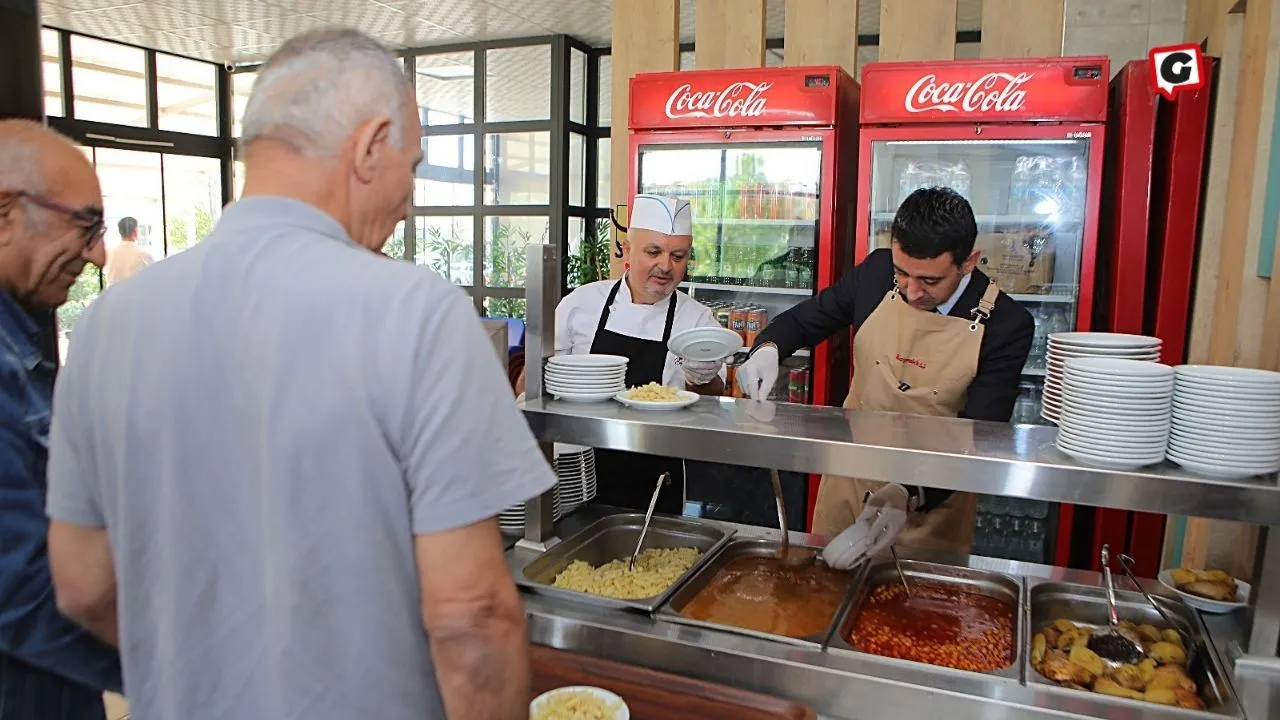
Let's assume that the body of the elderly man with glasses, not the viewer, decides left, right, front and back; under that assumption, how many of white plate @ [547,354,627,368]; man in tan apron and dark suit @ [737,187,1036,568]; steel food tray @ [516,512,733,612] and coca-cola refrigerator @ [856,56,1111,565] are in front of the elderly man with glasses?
4

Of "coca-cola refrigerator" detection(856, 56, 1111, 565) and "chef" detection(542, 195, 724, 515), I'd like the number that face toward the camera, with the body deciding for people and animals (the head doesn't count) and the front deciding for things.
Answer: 2

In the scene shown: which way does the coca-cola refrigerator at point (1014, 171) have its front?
toward the camera

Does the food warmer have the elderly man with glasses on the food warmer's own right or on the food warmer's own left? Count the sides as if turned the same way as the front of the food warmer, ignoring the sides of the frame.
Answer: on the food warmer's own right

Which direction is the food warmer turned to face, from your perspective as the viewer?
facing the viewer

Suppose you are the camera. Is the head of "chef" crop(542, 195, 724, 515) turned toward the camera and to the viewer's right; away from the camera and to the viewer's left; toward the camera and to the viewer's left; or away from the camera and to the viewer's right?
toward the camera and to the viewer's right

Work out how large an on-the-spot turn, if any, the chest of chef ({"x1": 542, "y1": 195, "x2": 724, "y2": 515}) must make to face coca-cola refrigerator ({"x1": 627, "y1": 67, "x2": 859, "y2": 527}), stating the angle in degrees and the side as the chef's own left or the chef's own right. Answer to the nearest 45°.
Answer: approximately 135° to the chef's own left

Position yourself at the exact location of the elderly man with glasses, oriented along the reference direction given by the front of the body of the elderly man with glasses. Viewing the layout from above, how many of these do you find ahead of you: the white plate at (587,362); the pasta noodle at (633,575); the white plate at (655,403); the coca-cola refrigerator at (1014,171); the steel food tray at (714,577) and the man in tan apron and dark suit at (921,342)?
6

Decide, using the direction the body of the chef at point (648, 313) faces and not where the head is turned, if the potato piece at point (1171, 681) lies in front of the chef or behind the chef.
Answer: in front

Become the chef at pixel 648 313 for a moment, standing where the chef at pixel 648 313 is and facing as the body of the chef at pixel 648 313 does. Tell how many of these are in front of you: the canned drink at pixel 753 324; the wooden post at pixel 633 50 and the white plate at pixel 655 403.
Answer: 1

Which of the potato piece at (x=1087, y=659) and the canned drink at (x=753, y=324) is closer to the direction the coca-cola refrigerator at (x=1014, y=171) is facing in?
the potato piece

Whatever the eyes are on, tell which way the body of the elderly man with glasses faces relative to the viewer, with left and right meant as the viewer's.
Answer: facing to the right of the viewer

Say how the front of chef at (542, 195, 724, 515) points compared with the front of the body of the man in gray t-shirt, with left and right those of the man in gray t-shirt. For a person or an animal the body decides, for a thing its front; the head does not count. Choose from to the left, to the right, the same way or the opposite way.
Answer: the opposite way

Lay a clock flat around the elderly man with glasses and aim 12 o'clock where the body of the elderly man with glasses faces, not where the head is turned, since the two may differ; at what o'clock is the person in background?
The person in background is roughly at 9 o'clock from the elderly man with glasses.

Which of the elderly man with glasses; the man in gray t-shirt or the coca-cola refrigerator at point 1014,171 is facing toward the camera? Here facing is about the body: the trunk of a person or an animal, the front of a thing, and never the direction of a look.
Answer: the coca-cola refrigerator
